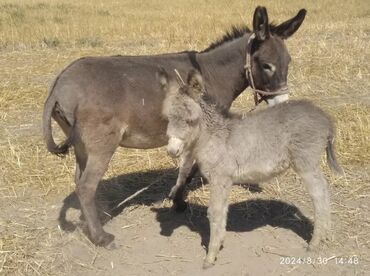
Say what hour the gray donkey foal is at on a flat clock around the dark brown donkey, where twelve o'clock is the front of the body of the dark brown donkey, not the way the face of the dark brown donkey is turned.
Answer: The gray donkey foal is roughly at 1 o'clock from the dark brown donkey.

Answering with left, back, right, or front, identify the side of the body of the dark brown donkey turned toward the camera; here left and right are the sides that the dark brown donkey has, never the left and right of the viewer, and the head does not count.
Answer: right
